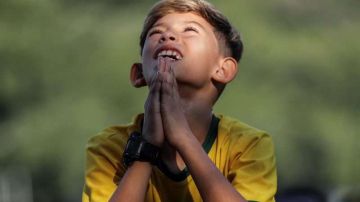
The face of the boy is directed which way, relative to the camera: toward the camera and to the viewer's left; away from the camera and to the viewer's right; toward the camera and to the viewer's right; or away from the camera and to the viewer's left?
toward the camera and to the viewer's left

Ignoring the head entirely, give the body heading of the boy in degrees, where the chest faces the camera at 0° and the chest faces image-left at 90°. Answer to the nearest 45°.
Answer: approximately 0°
